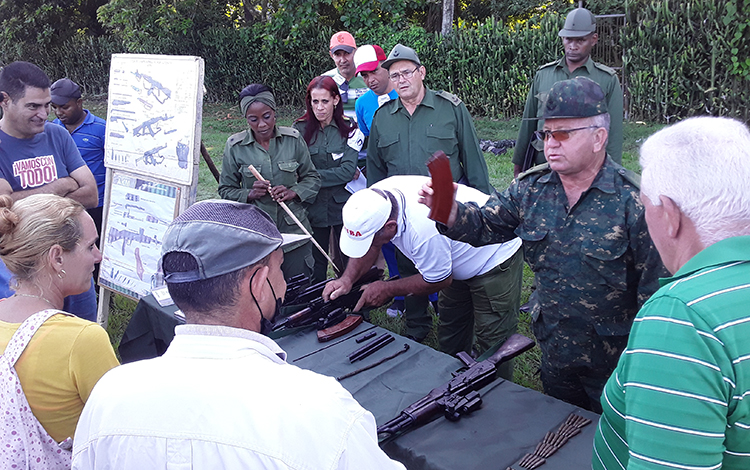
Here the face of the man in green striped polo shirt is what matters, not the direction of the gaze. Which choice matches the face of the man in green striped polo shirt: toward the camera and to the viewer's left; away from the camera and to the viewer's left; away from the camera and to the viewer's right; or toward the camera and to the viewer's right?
away from the camera and to the viewer's left

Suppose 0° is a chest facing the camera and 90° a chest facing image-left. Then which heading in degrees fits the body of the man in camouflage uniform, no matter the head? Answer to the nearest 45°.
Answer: approximately 45°

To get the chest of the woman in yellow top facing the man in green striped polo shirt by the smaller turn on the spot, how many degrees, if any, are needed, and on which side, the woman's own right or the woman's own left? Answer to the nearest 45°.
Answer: approximately 90° to the woman's own right

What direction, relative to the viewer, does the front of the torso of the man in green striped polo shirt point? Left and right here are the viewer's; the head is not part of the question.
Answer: facing away from the viewer and to the left of the viewer

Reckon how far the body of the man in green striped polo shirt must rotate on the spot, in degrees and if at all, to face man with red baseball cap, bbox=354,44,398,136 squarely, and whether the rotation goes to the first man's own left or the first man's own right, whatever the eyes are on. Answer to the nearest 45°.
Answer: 0° — they already face them
